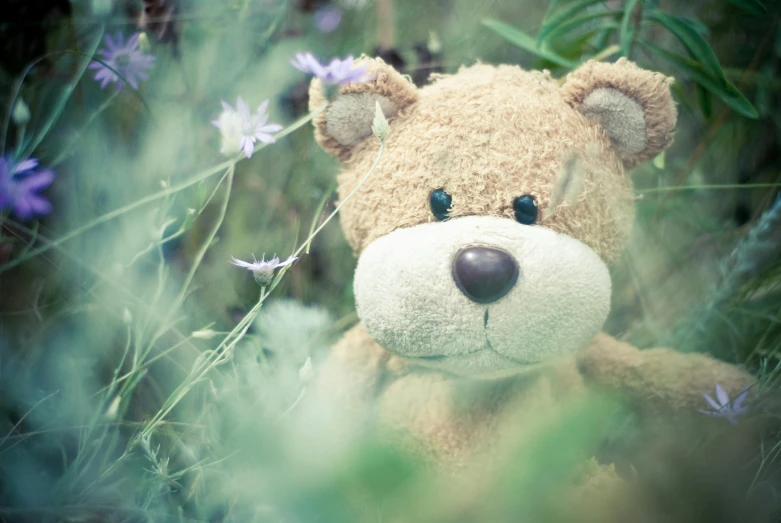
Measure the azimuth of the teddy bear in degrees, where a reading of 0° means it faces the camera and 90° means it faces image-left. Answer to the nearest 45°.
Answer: approximately 0°
